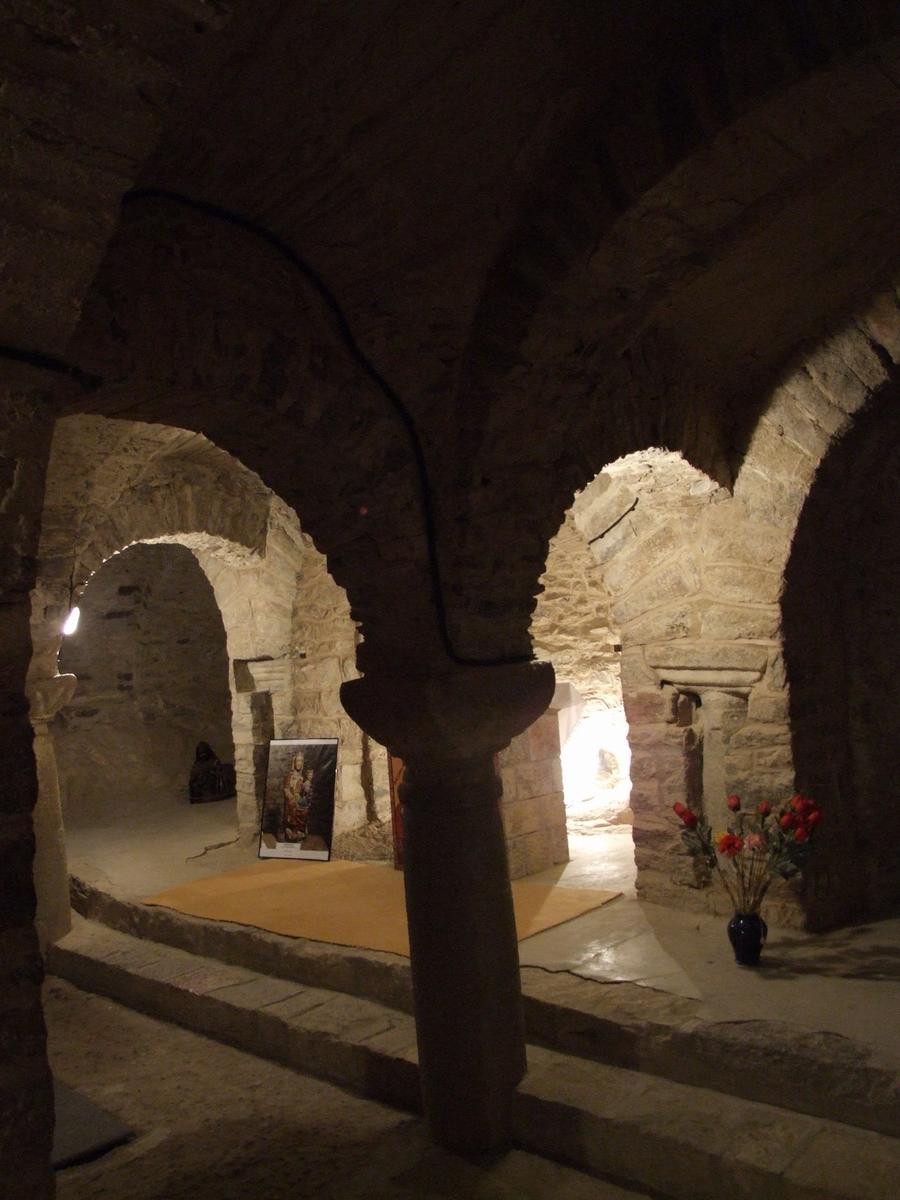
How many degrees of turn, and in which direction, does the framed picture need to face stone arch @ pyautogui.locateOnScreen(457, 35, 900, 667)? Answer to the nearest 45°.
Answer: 0° — it already faces it

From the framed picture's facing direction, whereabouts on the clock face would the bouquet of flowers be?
The bouquet of flowers is roughly at 11 o'clock from the framed picture.

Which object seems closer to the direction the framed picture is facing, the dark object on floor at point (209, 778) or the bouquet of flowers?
the bouquet of flowers

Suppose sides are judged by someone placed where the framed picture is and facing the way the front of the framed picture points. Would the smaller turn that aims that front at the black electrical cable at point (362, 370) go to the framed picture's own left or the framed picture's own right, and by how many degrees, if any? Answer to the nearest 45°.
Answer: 0° — it already faces it

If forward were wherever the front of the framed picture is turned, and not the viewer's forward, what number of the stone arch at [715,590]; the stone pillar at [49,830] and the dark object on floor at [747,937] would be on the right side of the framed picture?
1

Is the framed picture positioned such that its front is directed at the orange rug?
yes

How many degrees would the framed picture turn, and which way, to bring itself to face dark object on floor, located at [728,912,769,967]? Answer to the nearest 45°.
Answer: approximately 45° to its left

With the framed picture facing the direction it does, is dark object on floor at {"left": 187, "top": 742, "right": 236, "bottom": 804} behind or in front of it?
behind

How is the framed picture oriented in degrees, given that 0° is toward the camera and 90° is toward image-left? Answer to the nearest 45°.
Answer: approximately 0°
